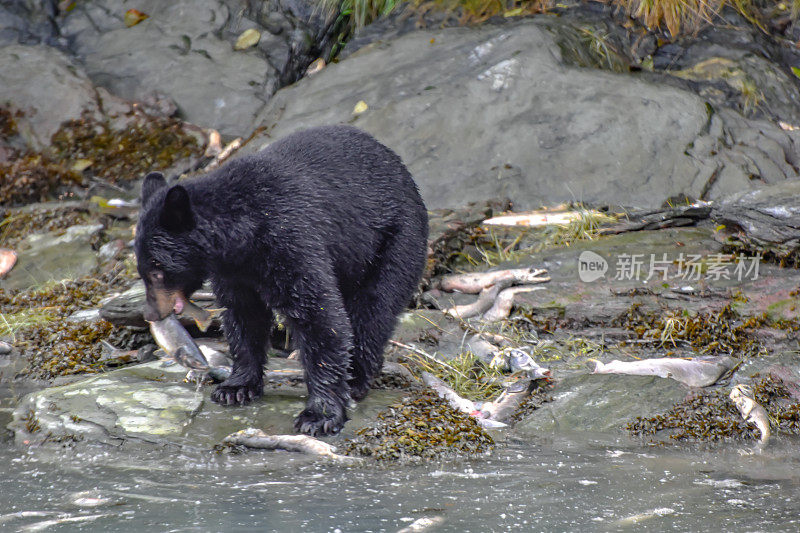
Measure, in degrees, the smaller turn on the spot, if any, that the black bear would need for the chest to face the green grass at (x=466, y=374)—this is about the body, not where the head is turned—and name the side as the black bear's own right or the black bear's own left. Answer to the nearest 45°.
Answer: approximately 180°

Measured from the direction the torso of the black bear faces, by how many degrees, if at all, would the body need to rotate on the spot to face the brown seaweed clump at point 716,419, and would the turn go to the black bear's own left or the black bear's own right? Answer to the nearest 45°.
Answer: approximately 135° to the black bear's own left

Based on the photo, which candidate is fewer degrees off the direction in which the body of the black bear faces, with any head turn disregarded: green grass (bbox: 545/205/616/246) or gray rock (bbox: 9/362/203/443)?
the gray rock

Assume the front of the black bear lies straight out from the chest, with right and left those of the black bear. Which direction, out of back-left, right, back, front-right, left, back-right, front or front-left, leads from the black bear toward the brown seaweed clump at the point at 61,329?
right

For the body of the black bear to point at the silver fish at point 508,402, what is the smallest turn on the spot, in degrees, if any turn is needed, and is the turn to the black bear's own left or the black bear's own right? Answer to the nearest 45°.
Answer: approximately 135° to the black bear's own left

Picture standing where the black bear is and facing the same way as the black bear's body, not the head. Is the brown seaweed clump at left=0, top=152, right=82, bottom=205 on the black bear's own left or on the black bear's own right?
on the black bear's own right

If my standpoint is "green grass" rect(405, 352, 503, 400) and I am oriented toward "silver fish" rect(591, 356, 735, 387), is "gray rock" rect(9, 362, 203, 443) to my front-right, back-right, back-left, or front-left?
back-right

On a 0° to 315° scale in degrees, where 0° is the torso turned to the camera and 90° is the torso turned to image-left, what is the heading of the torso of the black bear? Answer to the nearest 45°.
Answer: approximately 45°

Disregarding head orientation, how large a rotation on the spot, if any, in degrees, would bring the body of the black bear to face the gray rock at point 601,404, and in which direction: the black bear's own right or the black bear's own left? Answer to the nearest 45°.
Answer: approximately 135° to the black bear's own left

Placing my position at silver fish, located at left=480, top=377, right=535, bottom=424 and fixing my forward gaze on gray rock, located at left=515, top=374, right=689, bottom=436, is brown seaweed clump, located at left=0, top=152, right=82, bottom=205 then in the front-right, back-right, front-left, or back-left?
back-left

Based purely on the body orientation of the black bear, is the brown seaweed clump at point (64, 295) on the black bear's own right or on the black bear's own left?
on the black bear's own right

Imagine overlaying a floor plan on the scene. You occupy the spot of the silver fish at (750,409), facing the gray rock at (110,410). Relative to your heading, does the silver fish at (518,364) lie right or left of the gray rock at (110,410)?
right
